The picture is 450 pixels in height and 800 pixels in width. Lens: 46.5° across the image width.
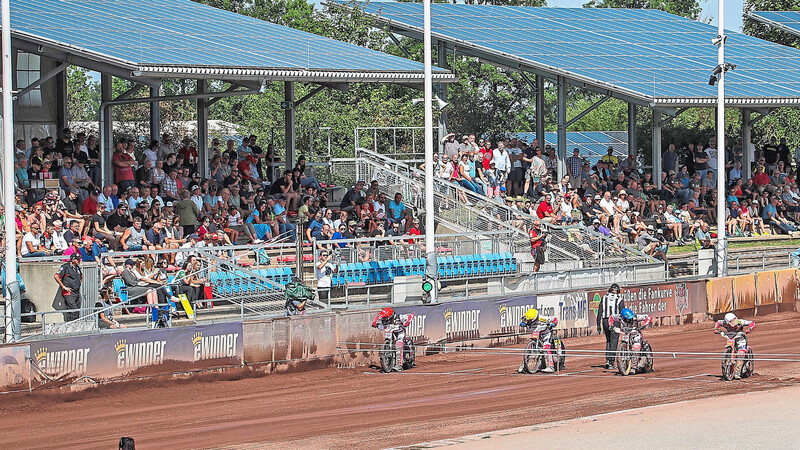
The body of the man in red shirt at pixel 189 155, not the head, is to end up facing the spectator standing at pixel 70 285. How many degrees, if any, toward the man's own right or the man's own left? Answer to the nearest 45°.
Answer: approximately 45° to the man's own right

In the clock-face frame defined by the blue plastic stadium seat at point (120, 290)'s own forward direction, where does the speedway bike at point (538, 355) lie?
The speedway bike is roughly at 11 o'clock from the blue plastic stadium seat.

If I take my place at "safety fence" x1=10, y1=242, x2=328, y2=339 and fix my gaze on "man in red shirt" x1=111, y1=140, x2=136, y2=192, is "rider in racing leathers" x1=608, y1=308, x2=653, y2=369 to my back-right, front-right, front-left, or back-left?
back-right

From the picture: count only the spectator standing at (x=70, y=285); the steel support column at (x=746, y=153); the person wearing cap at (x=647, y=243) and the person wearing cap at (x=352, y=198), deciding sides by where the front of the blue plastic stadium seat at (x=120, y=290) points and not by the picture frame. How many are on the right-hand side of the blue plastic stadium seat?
1

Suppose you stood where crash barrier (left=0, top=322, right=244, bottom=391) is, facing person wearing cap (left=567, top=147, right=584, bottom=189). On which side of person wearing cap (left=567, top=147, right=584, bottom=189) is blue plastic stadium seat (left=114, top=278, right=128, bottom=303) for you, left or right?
left

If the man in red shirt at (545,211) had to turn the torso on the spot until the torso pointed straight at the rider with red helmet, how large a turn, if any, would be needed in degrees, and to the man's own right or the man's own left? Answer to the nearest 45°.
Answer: approximately 45° to the man's own right

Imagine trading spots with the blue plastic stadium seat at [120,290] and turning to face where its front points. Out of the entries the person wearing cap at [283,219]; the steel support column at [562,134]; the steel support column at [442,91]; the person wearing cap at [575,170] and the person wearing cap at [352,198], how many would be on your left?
5

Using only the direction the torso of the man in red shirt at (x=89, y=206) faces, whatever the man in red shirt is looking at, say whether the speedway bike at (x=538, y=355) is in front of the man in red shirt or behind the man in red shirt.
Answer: in front

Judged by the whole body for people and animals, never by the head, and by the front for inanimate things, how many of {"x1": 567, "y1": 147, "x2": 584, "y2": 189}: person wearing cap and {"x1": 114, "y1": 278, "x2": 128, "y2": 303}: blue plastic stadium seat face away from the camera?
0

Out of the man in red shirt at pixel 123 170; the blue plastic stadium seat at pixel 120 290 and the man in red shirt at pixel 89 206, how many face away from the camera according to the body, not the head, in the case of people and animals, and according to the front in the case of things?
0

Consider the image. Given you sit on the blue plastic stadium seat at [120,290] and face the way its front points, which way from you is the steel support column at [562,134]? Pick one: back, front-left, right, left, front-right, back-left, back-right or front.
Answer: left

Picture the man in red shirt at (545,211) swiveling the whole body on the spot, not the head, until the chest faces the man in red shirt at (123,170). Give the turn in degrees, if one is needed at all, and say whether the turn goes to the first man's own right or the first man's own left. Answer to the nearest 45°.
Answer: approximately 90° to the first man's own right

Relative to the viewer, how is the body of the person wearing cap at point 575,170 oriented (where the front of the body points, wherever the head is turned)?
toward the camera

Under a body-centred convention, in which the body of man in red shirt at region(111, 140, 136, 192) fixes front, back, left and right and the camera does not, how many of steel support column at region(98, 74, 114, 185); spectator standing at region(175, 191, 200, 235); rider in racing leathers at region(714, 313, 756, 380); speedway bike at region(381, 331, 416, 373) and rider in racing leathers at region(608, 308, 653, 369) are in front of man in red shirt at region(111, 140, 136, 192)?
4

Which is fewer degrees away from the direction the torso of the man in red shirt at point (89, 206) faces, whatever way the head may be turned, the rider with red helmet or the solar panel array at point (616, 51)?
the rider with red helmet

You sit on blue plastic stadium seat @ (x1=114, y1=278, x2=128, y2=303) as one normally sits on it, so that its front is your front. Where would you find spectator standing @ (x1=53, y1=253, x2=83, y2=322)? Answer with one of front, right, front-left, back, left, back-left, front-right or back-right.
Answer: right
